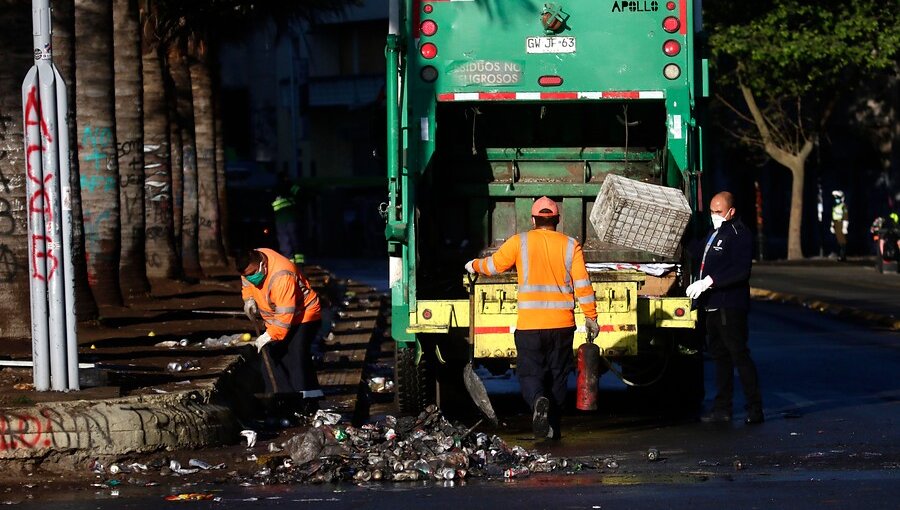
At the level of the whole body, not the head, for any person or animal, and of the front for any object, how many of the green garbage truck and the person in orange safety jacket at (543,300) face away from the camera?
2

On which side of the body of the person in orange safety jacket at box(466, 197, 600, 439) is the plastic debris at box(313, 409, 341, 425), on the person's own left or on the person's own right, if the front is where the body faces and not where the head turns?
on the person's own left

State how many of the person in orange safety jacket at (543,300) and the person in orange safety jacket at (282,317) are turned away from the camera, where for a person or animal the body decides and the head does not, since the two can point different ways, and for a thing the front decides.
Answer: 1

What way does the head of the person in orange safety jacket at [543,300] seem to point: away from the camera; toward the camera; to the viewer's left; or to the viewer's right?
away from the camera

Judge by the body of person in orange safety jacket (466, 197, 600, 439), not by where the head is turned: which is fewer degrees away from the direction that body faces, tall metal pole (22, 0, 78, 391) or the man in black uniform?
the man in black uniform

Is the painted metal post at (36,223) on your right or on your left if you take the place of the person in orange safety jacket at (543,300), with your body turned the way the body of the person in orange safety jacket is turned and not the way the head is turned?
on your left

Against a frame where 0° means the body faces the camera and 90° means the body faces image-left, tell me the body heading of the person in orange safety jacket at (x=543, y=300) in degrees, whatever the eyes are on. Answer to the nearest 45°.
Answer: approximately 180°

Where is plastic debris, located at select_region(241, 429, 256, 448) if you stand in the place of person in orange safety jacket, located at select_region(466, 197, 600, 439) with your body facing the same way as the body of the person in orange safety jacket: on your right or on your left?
on your left

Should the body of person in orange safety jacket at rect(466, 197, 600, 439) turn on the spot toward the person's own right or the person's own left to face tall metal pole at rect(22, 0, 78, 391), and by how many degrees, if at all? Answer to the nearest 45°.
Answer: approximately 90° to the person's own left

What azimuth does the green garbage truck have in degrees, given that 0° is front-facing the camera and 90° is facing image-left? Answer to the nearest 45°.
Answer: approximately 180°

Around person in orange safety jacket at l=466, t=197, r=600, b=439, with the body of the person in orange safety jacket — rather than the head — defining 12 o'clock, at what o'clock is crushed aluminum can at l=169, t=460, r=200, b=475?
The crushed aluminum can is roughly at 8 o'clock from the person in orange safety jacket.

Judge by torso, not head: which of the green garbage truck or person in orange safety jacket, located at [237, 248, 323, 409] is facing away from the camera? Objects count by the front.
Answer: the green garbage truck
